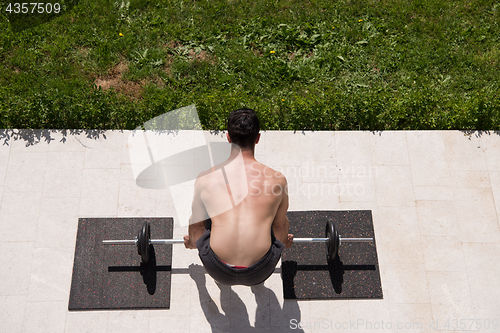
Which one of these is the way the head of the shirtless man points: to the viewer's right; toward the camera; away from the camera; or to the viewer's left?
away from the camera

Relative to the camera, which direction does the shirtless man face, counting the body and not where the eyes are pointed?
away from the camera
